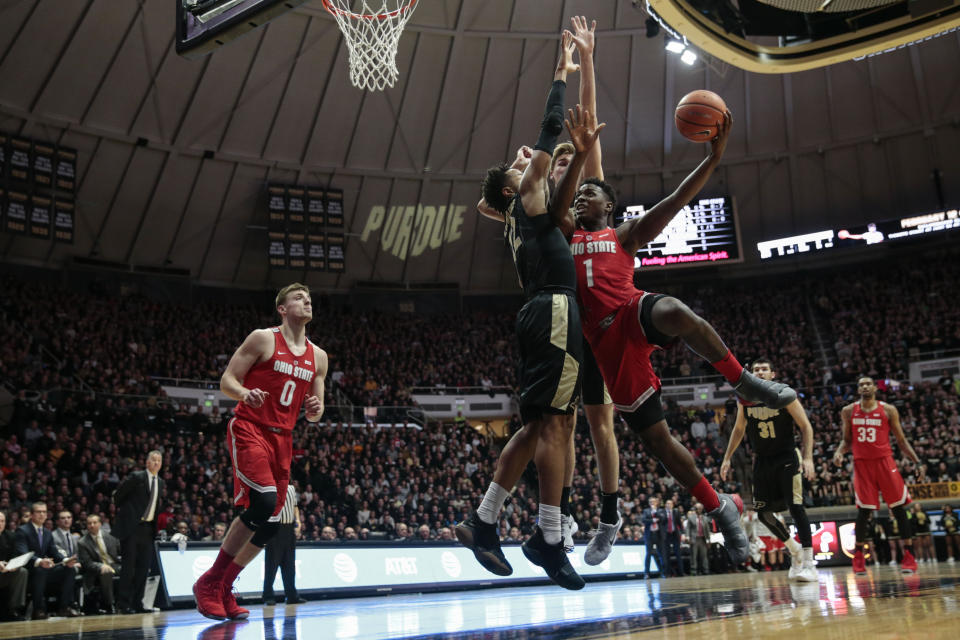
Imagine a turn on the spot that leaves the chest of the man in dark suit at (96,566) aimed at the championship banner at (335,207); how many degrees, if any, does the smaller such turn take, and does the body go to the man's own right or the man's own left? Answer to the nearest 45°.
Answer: approximately 90° to the man's own left

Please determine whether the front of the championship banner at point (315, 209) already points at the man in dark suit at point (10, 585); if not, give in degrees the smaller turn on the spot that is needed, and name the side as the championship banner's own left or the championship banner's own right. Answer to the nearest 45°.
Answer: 0° — it already faces them

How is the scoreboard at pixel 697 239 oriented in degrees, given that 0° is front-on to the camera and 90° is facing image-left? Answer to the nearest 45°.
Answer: approximately 45°

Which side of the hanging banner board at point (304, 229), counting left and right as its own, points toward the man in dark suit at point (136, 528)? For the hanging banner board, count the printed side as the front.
front

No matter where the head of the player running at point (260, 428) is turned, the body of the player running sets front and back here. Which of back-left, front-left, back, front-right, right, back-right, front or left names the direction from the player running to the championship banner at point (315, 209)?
back-left

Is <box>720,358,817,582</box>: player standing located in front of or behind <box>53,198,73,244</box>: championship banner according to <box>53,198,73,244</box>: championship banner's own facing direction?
in front

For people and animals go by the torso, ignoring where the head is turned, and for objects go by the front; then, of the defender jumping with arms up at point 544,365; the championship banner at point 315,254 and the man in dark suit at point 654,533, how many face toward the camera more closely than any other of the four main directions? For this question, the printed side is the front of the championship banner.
2

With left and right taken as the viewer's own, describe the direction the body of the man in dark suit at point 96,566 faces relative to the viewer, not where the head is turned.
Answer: facing the viewer and to the right of the viewer

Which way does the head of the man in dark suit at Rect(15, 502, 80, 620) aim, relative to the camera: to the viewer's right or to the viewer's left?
to the viewer's right

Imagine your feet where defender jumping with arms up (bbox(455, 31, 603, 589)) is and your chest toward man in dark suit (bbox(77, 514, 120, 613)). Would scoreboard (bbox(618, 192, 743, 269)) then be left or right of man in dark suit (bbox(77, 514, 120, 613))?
right

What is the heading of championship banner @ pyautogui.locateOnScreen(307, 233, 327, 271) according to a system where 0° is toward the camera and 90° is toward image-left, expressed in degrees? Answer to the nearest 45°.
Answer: approximately 0°
